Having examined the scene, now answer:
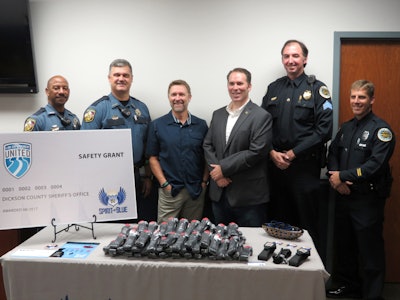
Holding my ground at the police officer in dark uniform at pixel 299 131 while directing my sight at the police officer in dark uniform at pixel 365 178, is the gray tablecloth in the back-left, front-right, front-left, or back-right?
back-right

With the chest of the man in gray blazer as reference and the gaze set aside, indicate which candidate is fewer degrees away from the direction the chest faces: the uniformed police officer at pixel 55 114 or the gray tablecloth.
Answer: the gray tablecloth

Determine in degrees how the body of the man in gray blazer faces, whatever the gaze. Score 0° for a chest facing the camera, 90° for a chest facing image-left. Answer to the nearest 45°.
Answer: approximately 45°

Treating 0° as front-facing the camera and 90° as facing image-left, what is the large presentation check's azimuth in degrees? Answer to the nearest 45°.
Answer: approximately 0°

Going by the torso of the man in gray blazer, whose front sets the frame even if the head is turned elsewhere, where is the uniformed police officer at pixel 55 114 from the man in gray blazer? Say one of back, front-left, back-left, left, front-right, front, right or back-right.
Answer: front-right

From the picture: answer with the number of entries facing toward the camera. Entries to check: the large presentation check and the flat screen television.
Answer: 2
